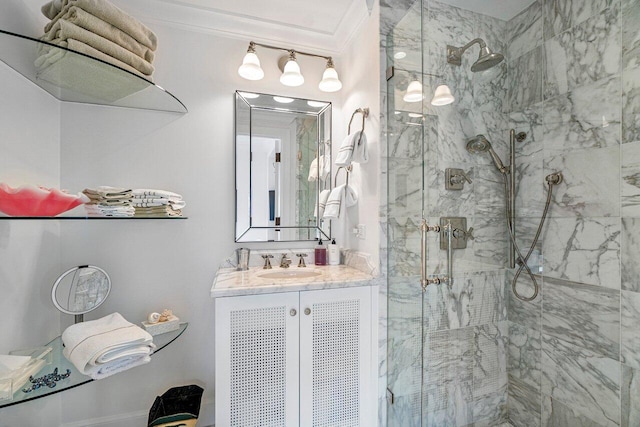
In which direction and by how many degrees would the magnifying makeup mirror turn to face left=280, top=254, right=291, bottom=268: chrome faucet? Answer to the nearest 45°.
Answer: approximately 45° to its left

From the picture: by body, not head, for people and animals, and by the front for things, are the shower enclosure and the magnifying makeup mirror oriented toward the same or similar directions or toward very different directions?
very different directions

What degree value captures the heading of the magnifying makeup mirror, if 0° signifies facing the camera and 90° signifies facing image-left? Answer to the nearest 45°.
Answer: approximately 315°

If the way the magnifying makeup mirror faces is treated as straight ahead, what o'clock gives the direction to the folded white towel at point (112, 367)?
The folded white towel is roughly at 1 o'clock from the magnifying makeup mirror.

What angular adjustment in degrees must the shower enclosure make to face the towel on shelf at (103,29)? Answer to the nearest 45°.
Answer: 0° — it already faces it
